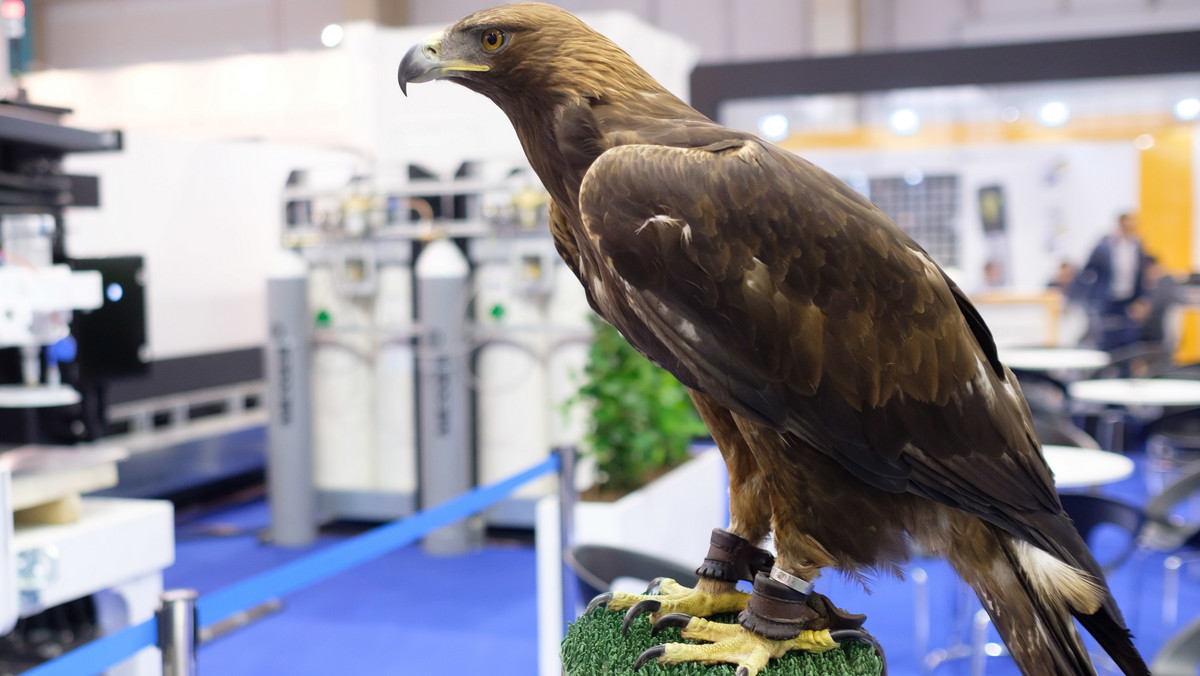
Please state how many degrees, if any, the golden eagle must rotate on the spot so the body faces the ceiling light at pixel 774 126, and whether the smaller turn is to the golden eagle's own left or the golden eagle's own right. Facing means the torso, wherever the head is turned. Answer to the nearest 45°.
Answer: approximately 90° to the golden eagle's own right

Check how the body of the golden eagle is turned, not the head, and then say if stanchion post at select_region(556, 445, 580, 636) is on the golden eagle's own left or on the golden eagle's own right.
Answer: on the golden eagle's own right

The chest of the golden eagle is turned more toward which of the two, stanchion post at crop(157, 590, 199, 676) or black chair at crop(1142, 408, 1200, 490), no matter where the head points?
the stanchion post

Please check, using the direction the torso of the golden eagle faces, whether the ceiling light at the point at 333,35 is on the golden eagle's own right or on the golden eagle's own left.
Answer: on the golden eagle's own right

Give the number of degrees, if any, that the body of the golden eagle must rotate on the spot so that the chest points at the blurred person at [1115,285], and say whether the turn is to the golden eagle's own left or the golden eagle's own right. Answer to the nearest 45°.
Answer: approximately 90° to the golden eagle's own right

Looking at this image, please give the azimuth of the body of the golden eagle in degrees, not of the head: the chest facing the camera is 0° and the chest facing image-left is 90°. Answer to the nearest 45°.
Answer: approximately 90°

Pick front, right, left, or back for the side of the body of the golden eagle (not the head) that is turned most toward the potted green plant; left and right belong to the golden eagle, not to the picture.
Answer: right

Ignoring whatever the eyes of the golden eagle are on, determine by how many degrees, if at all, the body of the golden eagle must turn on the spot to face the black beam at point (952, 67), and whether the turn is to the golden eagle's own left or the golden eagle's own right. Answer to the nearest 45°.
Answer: approximately 90° to the golden eagle's own right
